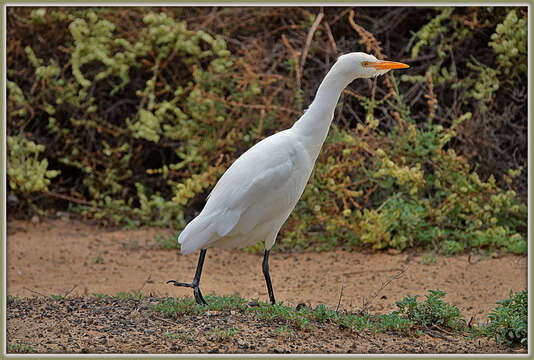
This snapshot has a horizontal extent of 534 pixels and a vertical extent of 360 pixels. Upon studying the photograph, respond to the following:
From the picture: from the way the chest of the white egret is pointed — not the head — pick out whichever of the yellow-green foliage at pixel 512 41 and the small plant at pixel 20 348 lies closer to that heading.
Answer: the yellow-green foliage

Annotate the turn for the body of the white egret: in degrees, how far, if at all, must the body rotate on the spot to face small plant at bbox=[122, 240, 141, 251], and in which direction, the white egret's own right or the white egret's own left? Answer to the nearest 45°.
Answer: approximately 135° to the white egret's own left

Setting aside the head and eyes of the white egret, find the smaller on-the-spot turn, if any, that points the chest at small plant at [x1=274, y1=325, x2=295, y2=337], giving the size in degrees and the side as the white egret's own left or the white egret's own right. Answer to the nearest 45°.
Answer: approximately 90° to the white egret's own right

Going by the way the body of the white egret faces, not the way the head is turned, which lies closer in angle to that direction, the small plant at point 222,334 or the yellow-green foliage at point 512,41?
the yellow-green foliage

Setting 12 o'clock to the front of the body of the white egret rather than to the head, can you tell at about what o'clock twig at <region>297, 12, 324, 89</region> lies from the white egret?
The twig is roughly at 9 o'clock from the white egret.

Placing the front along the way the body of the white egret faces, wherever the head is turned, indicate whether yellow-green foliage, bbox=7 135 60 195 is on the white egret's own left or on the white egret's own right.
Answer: on the white egret's own left

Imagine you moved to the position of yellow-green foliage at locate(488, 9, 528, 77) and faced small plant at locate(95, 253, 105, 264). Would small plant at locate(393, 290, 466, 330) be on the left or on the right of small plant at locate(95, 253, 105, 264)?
left

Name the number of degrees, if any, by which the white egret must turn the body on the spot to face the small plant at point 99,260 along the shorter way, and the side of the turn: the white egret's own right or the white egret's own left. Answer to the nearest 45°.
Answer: approximately 135° to the white egret's own left

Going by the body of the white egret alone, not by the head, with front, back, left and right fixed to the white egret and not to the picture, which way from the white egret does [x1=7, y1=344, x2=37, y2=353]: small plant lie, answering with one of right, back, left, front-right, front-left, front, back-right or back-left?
back-right

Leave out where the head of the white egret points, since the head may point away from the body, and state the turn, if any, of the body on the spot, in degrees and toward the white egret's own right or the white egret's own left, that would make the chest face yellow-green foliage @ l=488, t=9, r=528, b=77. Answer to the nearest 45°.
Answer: approximately 45° to the white egret's own left

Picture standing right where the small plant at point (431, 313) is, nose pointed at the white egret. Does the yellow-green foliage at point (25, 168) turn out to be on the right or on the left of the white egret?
right

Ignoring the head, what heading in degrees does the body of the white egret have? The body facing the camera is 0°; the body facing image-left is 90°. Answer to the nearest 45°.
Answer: approximately 270°
